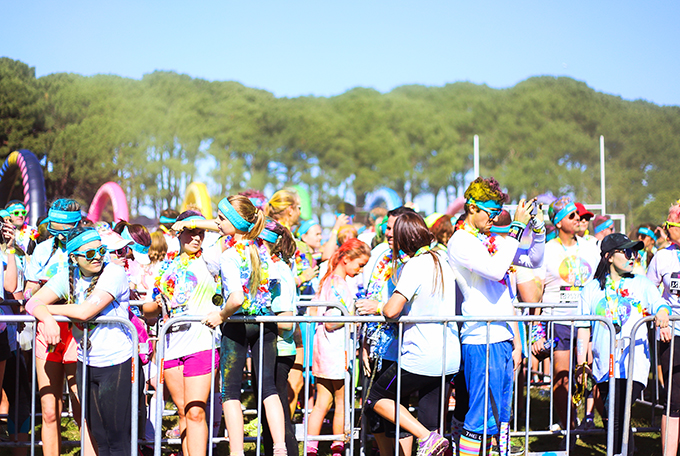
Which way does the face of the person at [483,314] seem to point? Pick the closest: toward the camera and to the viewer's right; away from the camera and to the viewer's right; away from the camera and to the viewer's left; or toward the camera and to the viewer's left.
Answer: toward the camera and to the viewer's right

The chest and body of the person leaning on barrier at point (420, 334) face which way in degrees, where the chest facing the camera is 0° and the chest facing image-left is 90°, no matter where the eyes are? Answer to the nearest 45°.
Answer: approximately 135°

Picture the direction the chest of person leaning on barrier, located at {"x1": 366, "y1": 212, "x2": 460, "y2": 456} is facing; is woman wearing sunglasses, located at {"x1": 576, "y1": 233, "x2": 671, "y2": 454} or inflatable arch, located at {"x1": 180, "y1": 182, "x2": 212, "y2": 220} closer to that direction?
the inflatable arch

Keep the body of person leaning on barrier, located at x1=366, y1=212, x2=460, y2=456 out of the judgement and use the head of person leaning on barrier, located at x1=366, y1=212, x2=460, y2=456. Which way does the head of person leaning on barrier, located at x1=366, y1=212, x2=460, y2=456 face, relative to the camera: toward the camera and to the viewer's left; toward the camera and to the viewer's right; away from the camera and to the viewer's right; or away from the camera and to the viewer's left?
away from the camera and to the viewer's left

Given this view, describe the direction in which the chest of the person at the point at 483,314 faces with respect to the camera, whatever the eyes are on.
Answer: to the viewer's right

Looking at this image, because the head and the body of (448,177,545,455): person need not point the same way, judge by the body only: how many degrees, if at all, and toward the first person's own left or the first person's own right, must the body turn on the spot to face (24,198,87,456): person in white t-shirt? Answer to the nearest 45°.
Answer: approximately 180°

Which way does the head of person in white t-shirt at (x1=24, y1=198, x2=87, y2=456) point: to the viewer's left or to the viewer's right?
to the viewer's right

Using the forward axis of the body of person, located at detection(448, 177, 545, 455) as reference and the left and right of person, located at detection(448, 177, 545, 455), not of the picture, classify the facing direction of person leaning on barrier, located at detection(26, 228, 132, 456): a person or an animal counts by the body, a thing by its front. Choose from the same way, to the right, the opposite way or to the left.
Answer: to the right

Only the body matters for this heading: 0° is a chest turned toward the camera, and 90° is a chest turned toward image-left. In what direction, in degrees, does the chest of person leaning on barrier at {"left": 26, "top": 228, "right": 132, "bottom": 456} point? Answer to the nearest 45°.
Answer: approximately 45°
